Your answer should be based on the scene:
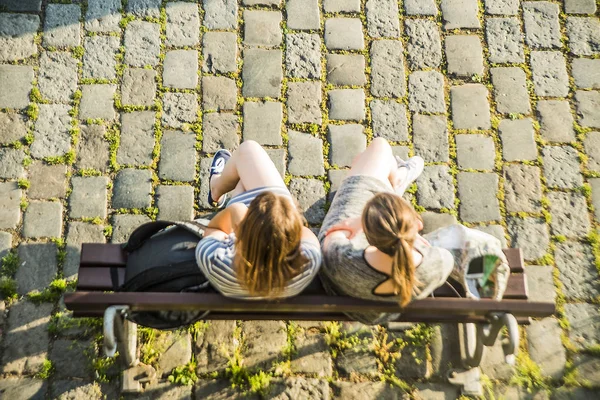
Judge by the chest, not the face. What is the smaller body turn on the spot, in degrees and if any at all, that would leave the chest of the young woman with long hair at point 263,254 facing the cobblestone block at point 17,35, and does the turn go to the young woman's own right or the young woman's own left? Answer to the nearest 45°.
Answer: approximately 45° to the young woman's own left

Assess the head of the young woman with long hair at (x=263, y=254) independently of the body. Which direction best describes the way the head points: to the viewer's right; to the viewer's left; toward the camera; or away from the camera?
away from the camera

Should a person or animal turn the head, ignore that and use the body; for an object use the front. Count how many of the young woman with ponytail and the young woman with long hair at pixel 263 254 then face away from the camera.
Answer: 2

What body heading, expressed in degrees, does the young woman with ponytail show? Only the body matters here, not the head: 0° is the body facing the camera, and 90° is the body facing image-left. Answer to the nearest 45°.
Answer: approximately 180°

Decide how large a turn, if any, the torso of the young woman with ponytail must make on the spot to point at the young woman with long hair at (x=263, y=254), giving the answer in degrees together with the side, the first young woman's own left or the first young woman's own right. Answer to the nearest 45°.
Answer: approximately 90° to the first young woman's own left

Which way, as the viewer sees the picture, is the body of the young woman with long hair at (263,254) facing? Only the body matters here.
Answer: away from the camera

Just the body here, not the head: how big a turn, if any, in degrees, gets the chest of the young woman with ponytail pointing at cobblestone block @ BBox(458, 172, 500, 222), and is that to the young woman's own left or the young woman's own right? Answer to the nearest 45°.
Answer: approximately 45° to the young woman's own right

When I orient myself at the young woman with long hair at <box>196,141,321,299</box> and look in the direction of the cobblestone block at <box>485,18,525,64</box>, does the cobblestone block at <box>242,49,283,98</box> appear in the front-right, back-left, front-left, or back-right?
front-left

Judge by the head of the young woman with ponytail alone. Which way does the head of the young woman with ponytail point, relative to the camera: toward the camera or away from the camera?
away from the camera

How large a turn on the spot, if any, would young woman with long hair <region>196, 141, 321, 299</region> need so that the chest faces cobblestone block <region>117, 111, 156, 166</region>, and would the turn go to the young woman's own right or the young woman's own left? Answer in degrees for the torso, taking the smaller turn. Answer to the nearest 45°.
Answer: approximately 45° to the young woman's own left

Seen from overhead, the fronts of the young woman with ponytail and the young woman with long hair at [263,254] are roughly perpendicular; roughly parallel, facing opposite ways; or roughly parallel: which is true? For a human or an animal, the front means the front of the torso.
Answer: roughly parallel

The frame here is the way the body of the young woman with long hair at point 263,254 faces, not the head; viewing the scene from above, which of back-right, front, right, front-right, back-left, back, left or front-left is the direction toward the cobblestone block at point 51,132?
front-left
